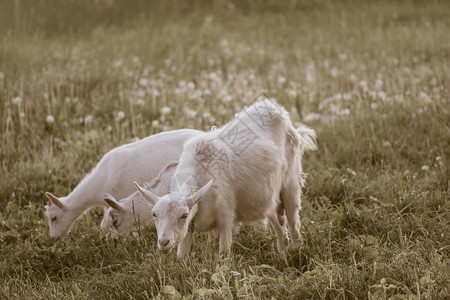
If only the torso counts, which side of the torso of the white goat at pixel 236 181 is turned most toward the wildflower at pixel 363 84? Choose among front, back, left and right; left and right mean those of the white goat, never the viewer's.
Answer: back

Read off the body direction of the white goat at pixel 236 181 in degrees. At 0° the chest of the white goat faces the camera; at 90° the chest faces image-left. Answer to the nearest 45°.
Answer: approximately 45°

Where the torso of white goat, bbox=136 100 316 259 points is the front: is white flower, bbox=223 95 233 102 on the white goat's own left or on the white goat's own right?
on the white goat's own right

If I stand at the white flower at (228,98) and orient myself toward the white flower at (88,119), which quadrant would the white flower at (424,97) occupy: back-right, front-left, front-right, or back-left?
back-left

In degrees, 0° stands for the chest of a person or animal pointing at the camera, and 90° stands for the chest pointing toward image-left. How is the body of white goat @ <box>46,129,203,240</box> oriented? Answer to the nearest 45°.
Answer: approximately 90°

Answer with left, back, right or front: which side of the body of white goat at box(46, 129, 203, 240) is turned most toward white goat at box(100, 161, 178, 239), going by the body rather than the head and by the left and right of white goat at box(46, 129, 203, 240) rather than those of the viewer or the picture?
left

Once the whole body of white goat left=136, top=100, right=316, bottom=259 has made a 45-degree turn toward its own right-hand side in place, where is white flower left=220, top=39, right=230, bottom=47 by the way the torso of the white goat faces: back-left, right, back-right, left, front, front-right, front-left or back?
right

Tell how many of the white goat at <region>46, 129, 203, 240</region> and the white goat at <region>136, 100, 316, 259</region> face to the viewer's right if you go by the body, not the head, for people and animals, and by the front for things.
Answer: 0

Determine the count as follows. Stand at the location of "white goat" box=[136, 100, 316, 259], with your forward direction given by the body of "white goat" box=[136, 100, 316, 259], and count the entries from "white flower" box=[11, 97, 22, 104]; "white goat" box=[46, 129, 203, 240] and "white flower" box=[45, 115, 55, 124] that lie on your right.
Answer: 3

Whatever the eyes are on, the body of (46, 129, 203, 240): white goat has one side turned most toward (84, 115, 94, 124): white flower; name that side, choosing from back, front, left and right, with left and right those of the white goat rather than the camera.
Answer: right

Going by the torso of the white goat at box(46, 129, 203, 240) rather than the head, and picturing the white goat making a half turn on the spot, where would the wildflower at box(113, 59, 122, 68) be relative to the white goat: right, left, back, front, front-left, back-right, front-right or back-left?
left
